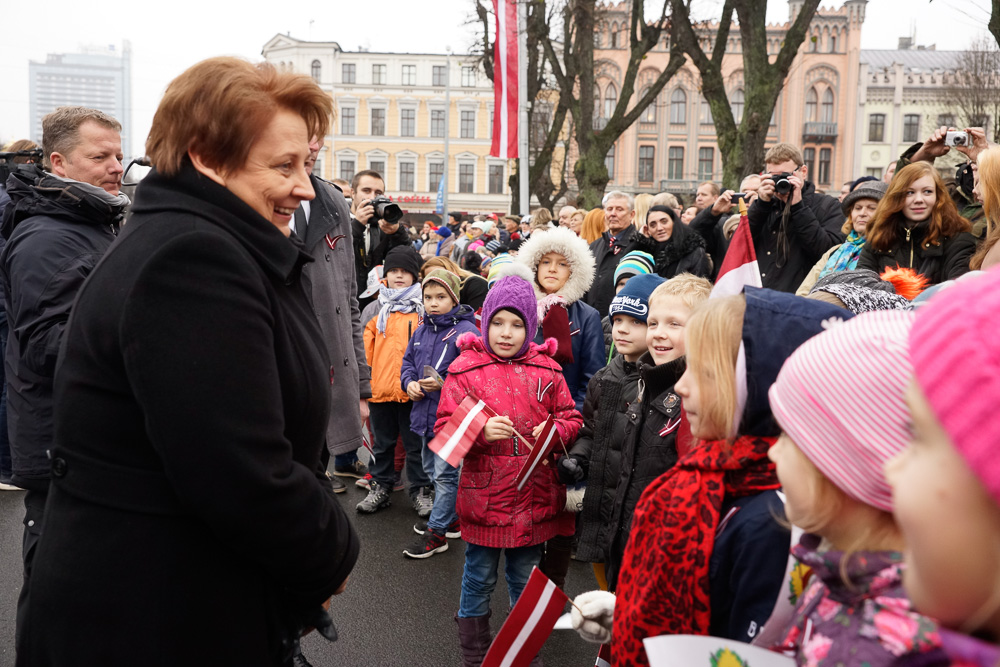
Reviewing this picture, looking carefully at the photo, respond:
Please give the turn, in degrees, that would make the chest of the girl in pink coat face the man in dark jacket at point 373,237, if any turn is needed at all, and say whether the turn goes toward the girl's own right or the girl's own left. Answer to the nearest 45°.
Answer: approximately 180°

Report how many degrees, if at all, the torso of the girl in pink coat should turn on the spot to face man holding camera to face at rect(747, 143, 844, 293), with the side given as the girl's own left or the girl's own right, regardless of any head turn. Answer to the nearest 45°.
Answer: approximately 135° to the girl's own left

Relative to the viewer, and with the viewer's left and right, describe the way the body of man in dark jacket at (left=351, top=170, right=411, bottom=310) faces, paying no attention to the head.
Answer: facing the viewer and to the right of the viewer

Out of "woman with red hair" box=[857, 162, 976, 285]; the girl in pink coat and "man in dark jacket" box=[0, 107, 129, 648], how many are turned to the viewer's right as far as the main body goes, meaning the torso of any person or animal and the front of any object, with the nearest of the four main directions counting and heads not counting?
1

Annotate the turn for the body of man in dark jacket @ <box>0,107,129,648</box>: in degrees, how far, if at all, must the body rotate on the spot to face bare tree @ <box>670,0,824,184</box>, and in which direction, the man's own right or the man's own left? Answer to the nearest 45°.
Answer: approximately 45° to the man's own left

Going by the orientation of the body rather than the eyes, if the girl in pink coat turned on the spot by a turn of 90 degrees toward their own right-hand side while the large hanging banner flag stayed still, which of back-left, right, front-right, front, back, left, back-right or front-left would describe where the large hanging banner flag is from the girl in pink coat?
right

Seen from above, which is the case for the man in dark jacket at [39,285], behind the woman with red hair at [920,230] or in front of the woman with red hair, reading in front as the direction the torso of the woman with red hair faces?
in front

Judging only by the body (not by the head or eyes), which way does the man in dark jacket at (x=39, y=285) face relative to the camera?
to the viewer's right
